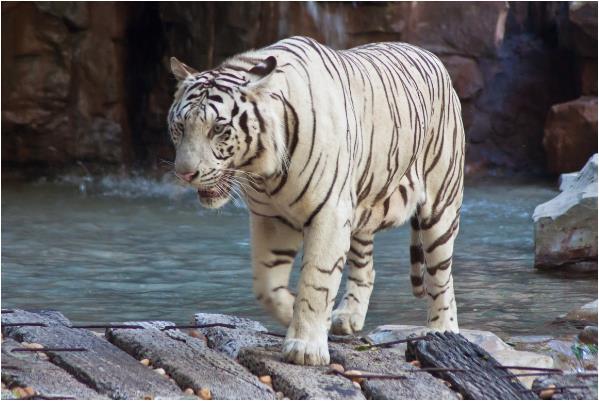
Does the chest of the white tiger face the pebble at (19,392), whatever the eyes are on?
yes

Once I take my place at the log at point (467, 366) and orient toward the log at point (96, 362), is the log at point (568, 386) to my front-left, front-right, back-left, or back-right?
back-left

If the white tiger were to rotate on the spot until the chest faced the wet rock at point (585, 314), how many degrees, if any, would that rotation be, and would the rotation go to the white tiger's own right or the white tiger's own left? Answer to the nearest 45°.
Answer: approximately 180°

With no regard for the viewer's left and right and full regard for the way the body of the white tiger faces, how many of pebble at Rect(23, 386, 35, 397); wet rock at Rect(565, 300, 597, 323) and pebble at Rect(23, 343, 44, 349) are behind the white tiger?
1

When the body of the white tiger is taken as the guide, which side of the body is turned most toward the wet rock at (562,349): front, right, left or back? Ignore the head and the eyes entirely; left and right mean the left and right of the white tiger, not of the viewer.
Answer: left

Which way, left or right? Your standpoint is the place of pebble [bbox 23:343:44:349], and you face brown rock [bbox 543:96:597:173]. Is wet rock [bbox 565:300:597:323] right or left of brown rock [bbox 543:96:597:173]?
right

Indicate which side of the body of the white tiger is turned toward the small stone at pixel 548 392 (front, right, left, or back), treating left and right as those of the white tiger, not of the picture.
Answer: left

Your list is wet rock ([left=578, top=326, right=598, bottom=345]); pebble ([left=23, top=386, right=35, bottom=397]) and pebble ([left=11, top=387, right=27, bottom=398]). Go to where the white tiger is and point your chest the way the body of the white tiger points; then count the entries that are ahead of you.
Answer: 2

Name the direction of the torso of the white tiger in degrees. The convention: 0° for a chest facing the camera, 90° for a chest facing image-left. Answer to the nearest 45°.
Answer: approximately 45°

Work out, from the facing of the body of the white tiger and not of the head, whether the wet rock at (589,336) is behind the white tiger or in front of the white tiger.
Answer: behind

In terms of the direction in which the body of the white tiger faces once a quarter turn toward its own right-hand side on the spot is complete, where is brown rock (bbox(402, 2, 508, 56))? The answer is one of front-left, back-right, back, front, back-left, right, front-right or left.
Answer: front-right
